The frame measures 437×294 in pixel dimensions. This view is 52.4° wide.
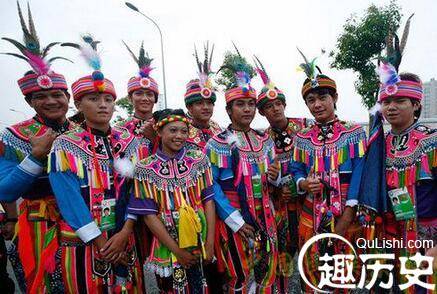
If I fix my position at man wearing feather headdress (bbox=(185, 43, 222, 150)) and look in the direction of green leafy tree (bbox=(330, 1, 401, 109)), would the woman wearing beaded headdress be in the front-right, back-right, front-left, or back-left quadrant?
back-right

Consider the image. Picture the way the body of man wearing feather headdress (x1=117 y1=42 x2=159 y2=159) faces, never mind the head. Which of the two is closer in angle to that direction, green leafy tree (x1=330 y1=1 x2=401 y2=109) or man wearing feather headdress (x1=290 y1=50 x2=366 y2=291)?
the man wearing feather headdress

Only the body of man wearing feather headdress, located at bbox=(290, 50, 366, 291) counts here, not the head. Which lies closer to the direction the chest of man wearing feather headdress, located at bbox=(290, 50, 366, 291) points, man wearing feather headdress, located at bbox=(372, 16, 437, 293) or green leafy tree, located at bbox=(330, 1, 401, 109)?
the man wearing feather headdress

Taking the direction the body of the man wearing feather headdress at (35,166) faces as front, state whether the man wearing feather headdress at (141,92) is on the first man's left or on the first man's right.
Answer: on the first man's left

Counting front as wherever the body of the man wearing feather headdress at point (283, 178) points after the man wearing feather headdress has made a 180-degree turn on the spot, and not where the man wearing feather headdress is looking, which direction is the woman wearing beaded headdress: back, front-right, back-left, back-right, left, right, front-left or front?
back-left

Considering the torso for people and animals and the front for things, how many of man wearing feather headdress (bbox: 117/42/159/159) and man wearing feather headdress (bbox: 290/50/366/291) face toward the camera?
2
